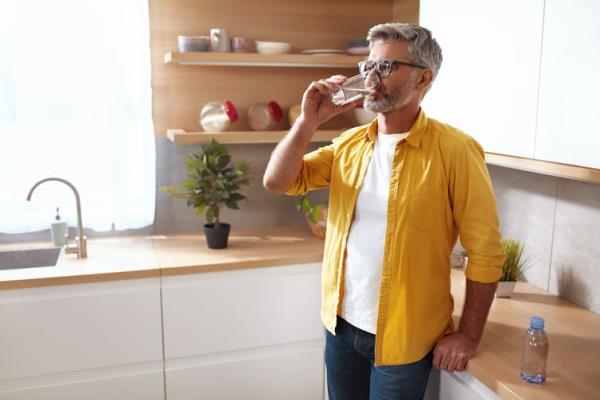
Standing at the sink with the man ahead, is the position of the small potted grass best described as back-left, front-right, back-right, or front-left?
front-left

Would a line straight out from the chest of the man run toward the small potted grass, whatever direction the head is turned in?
no

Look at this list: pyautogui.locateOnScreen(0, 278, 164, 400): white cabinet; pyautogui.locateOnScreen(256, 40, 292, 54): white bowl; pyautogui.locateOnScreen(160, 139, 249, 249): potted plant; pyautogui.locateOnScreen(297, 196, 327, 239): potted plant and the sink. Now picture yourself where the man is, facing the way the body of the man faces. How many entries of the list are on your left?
0

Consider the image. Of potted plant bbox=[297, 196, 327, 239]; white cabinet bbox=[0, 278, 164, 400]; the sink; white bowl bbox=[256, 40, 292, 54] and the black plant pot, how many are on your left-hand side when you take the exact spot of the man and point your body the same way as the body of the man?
0

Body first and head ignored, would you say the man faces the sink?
no

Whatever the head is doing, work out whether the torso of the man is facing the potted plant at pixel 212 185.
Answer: no

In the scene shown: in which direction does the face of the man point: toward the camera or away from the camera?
toward the camera

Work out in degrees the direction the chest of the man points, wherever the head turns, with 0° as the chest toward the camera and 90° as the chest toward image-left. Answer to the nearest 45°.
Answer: approximately 45°

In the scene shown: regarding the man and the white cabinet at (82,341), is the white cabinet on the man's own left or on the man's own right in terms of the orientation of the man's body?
on the man's own right

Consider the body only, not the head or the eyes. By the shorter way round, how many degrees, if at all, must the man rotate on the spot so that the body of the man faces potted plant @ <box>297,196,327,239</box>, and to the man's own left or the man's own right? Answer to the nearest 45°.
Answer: approximately 135° to the man's own right

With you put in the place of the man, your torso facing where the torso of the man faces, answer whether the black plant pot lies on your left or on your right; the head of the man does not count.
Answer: on your right

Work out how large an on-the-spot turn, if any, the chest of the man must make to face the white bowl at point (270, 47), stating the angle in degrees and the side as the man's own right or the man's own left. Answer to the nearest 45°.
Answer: approximately 90° to the man's own right

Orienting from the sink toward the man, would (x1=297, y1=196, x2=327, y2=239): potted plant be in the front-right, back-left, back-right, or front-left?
front-left
